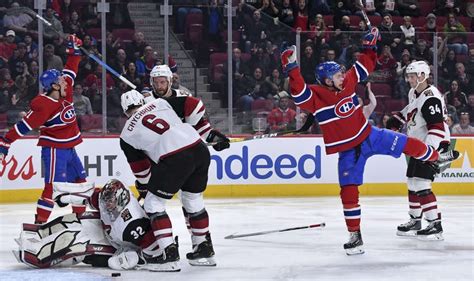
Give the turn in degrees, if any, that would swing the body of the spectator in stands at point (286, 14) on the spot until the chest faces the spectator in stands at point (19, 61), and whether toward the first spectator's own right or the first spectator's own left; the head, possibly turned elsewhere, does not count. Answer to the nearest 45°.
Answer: approximately 45° to the first spectator's own right

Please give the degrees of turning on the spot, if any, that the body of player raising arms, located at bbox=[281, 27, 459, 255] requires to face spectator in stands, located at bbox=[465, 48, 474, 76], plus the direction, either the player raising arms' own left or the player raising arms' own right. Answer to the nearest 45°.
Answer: approximately 135° to the player raising arms' own left

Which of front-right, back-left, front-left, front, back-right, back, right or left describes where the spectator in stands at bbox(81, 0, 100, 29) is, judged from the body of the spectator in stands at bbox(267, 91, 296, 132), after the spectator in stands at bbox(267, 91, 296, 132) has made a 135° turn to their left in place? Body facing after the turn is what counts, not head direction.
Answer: back-left

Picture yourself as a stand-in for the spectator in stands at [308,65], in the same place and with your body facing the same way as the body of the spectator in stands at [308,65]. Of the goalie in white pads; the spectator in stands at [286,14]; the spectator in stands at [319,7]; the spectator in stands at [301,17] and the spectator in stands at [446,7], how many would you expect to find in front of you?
1

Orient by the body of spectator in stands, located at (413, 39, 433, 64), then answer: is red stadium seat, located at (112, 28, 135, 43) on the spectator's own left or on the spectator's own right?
on the spectator's own right

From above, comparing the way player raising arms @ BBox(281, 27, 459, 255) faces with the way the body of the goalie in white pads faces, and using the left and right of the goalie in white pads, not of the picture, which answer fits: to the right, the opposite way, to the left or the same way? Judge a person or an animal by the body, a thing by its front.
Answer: to the left

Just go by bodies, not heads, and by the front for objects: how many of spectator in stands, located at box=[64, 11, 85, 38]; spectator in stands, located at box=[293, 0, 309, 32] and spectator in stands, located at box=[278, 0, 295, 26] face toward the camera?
3

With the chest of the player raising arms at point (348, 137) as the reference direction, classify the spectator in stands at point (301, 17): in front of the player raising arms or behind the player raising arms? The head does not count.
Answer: behind

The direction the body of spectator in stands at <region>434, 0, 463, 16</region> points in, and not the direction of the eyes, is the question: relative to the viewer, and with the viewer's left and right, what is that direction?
facing the viewer

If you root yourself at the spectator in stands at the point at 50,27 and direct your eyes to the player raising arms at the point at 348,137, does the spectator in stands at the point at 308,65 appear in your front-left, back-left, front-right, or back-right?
front-left

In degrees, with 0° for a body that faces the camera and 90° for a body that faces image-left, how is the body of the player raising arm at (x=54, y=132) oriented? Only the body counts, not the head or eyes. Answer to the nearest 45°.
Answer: approximately 315°

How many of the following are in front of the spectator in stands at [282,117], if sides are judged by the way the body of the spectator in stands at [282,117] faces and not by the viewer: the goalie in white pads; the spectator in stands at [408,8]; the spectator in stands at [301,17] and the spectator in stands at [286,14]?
1

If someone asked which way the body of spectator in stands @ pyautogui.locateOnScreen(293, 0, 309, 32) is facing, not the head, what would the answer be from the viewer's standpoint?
toward the camera

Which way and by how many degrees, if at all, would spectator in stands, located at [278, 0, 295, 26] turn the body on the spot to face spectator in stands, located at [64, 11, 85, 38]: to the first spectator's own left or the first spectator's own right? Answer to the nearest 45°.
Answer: approximately 45° to the first spectator's own right

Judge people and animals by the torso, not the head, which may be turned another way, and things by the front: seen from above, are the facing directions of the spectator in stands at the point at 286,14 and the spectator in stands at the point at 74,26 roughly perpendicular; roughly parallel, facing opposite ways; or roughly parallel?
roughly parallel

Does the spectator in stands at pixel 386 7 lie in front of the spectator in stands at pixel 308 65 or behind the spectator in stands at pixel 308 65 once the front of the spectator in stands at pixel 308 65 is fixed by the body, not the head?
behind

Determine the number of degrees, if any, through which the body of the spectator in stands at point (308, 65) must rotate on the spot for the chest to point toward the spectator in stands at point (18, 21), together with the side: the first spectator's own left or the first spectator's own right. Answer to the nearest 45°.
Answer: approximately 90° to the first spectator's own right
